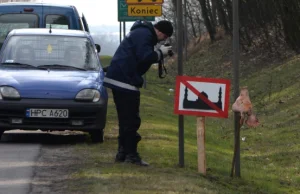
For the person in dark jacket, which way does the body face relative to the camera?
to the viewer's right

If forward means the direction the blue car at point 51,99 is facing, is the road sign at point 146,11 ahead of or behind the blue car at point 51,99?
behind

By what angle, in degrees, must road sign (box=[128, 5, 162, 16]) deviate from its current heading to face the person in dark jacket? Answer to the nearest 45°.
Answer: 0° — it already faces them

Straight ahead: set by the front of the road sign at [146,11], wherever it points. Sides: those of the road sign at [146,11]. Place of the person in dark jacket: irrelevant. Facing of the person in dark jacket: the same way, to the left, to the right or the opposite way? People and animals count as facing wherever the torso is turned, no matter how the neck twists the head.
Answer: to the left

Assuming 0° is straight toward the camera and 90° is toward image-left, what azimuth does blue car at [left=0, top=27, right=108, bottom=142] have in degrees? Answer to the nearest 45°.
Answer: approximately 0°

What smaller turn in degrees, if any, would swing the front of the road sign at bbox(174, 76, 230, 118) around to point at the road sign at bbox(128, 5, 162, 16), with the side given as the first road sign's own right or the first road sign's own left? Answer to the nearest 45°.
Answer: approximately 180°

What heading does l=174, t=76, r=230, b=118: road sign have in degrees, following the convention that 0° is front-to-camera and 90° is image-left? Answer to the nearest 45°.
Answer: approximately 0°
